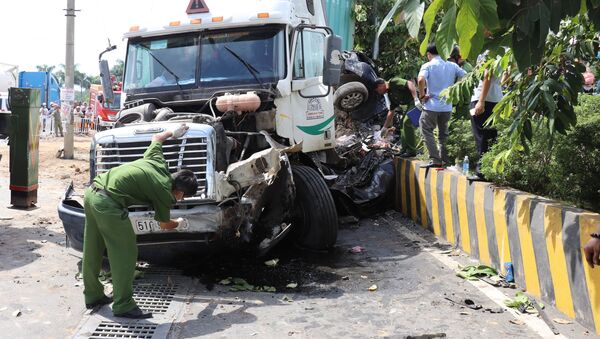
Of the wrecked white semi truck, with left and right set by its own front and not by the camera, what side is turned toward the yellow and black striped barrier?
left

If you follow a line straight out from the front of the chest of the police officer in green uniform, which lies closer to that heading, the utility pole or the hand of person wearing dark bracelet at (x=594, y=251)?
the hand of person wearing dark bracelet

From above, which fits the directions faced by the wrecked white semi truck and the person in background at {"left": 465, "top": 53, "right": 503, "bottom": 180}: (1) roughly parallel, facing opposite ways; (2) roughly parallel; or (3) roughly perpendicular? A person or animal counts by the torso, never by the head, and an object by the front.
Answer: roughly perpendicular

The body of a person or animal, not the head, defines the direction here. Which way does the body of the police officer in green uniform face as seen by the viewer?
to the viewer's right

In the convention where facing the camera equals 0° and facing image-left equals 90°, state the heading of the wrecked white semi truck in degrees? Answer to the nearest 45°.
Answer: approximately 45°

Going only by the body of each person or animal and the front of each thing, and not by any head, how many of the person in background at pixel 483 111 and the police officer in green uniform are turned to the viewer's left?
1

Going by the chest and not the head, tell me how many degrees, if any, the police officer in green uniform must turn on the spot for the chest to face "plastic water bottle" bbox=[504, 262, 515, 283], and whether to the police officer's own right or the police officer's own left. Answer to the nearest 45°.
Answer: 0° — they already face it

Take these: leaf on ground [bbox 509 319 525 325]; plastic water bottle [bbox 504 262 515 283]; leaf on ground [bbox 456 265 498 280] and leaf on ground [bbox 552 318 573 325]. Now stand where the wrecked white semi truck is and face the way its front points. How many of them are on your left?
4

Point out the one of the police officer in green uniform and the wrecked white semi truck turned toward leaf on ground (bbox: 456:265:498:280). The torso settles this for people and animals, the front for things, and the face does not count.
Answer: the police officer in green uniform

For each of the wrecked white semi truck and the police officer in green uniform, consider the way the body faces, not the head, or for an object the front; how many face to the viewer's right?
1

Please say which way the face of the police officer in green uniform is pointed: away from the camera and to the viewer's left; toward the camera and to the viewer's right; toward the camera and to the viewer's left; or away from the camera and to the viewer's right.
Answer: away from the camera and to the viewer's right

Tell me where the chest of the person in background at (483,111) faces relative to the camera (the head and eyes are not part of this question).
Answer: to the viewer's left

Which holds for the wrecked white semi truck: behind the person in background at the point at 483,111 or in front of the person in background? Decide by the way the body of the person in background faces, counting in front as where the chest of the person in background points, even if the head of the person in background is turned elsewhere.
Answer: in front
